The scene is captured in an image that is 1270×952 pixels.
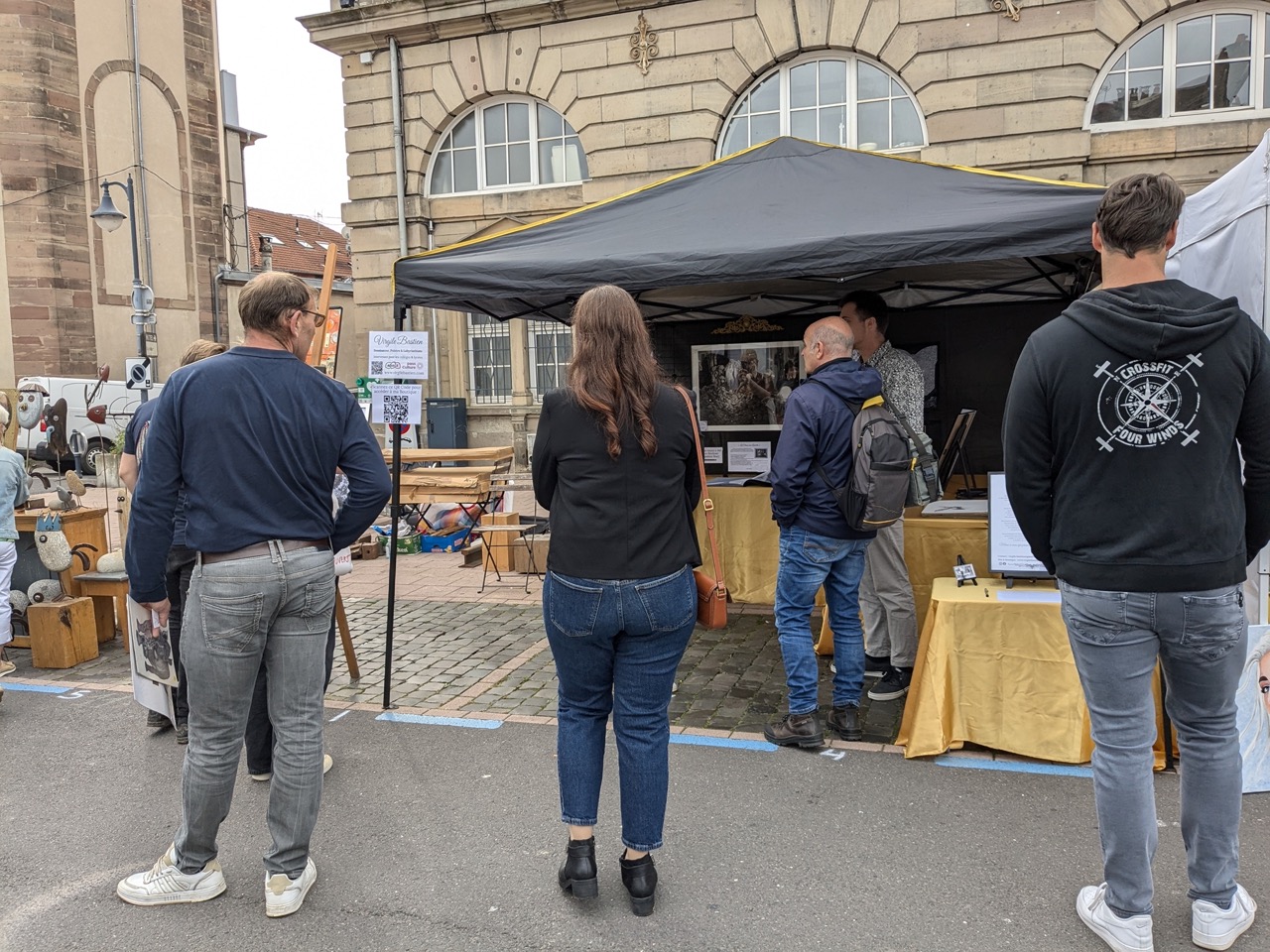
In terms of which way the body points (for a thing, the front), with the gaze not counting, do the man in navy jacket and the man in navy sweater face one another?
no

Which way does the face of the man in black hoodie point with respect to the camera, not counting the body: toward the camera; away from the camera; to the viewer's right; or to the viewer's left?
away from the camera

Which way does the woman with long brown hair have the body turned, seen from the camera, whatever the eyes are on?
away from the camera

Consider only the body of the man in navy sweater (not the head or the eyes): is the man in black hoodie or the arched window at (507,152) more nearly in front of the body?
the arched window

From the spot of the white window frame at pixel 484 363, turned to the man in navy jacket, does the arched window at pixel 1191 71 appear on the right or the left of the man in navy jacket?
left

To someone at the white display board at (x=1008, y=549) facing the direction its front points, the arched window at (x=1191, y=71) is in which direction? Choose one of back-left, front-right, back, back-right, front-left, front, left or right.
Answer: back

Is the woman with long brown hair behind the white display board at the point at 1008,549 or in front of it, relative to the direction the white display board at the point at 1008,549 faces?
in front

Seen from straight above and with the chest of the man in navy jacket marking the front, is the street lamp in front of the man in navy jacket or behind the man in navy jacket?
in front

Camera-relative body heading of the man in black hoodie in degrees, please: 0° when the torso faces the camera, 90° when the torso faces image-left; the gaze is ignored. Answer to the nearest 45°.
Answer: approximately 180°

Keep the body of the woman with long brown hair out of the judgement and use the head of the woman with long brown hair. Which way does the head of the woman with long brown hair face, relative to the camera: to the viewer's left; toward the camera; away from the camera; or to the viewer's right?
away from the camera

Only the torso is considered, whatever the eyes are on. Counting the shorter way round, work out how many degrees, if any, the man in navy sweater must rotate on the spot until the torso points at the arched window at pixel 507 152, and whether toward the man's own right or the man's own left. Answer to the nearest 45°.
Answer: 0° — they already face it

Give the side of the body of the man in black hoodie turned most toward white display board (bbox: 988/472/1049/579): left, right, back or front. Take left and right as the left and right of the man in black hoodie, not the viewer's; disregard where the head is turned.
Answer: front

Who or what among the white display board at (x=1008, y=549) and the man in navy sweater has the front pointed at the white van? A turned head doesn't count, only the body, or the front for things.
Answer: the man in navy sweater

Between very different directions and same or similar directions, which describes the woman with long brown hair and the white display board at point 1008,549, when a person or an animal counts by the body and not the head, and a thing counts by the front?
very different directions

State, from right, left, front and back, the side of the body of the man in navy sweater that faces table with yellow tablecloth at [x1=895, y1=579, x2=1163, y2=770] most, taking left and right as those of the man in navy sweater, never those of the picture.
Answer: right

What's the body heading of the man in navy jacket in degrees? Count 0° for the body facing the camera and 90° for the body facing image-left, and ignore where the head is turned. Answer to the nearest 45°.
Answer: approximately 135°

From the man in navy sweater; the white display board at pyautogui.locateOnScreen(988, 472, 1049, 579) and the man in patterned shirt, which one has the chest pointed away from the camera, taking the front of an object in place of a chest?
the man in navy sweater

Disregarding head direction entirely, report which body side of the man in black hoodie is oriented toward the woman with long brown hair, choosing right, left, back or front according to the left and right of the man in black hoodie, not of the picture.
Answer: left

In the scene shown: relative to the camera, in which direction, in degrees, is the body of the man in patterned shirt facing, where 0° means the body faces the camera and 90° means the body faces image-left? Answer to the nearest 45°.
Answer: approximately 90°

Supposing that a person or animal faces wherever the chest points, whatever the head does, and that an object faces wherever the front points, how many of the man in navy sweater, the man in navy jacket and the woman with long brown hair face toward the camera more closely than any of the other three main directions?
0

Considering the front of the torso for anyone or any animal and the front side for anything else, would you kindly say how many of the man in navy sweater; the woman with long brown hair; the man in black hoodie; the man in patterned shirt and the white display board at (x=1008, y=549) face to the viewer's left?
1

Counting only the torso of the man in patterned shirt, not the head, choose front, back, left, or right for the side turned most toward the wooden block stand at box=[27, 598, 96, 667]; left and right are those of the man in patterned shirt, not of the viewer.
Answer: front
